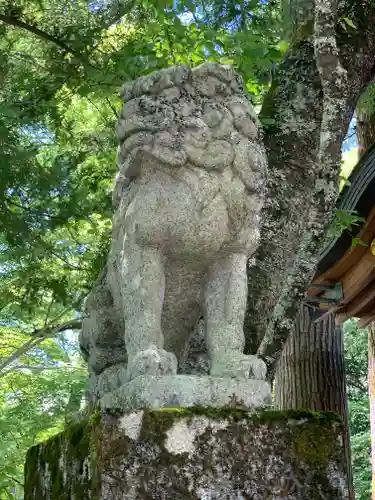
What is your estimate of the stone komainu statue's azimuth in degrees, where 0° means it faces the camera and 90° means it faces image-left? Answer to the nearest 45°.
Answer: approximately 315°

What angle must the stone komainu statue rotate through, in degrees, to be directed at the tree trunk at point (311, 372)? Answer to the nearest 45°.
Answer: approximately 135° to its left

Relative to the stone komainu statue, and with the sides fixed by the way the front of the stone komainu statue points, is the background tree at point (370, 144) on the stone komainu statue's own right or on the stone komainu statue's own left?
on the stone komainu statue's own left

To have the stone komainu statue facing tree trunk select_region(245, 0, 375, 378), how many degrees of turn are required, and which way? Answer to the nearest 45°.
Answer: approximately 90° to its left
